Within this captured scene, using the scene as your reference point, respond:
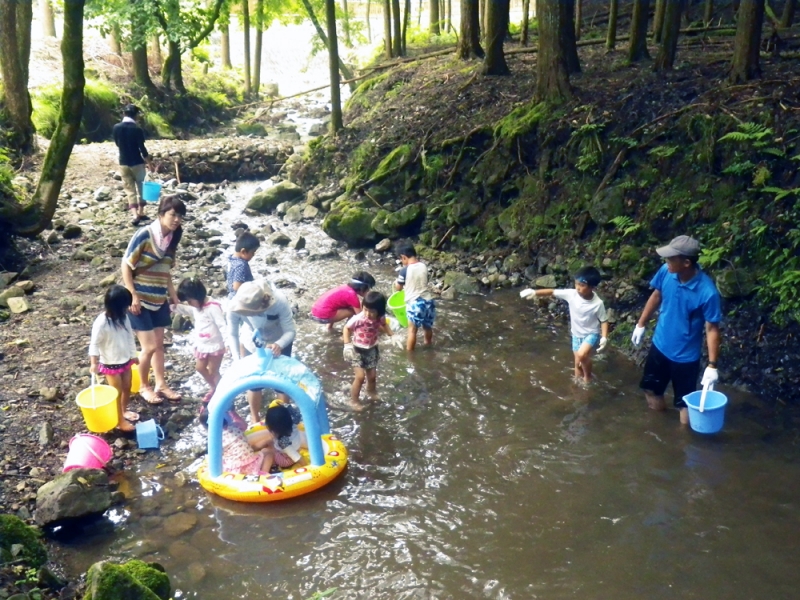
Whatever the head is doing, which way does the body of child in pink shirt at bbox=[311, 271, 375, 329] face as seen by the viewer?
to the viewer's right

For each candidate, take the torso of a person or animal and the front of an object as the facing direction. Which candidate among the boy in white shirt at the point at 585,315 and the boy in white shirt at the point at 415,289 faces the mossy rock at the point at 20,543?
the boy in white shirt at the point at 585,315

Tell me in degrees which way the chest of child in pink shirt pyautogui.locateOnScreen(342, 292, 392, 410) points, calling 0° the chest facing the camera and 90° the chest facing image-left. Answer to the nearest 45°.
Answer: approximately 315°

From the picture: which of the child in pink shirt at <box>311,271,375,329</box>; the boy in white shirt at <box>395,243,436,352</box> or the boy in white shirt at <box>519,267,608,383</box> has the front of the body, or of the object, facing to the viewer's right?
the child in pink shirt

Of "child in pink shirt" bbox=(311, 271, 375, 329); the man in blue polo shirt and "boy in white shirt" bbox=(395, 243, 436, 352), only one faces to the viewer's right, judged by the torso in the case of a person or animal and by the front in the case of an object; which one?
the child in pink shirt

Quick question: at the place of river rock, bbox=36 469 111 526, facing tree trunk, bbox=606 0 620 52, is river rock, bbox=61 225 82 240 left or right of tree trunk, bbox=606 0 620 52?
left

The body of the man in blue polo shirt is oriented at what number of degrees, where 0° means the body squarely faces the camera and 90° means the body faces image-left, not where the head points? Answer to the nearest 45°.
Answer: approximately 45°

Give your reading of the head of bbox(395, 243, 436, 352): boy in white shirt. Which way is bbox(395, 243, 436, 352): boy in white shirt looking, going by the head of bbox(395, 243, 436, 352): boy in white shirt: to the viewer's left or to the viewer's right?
to the viewer's left

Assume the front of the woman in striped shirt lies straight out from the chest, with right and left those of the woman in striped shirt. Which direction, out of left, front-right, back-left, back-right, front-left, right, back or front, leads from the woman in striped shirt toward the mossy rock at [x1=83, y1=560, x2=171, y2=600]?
front-right

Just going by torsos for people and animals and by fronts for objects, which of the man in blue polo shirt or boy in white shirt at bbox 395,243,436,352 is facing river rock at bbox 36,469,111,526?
the man in blue polo shirt

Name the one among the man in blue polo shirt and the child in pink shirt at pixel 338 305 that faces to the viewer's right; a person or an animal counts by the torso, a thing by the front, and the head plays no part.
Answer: the child in pink shirt

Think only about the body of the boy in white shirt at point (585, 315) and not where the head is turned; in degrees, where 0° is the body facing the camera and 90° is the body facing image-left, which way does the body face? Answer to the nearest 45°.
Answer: approximately 45°

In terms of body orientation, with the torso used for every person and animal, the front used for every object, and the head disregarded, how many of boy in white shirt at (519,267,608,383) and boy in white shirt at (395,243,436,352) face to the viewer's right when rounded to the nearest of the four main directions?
0

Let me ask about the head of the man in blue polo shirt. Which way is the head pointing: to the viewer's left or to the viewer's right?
to the viewer's left

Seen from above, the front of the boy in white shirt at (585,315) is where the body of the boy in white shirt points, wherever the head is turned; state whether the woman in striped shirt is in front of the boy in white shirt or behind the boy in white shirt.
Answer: in front

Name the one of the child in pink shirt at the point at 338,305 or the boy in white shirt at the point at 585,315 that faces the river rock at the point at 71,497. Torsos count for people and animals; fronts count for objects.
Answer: the boy in white shirt
